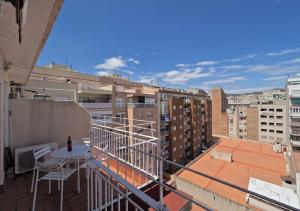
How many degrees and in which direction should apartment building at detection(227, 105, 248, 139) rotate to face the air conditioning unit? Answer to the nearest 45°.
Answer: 0° — it already faces it

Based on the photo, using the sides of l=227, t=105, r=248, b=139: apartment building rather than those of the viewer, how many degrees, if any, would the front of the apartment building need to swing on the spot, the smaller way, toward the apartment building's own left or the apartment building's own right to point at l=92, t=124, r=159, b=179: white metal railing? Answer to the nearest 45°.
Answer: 0° — it already faces it

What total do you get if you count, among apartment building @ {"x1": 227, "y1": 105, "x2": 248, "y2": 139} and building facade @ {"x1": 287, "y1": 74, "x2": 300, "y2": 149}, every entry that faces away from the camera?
0

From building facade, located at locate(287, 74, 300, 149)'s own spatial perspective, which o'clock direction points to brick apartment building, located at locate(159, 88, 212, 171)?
The brick apartment building is roughly at 12 o'clock from the building facade.

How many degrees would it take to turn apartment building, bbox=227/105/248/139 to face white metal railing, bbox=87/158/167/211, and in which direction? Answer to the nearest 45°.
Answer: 0° — it already faces it

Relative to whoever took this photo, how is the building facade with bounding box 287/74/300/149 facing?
facing the viewer and to the left of the viewer

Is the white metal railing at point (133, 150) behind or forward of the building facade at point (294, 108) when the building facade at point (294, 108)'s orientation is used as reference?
forward

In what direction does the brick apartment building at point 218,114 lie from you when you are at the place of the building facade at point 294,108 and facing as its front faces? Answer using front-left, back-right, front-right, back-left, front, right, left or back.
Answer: front-right

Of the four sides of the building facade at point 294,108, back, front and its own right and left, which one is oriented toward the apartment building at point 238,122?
right

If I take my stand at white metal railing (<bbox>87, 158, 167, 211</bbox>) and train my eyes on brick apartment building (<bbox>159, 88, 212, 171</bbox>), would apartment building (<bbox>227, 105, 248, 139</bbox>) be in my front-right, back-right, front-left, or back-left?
front-right

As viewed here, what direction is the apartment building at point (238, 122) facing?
toward the camera

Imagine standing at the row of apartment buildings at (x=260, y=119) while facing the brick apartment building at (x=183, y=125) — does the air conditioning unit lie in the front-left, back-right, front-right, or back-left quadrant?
front-left

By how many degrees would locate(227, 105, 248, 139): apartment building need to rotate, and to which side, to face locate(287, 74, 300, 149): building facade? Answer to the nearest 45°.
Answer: approximately 45° to its left
